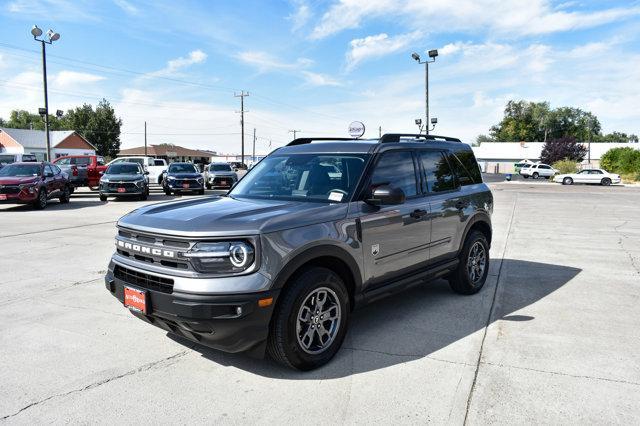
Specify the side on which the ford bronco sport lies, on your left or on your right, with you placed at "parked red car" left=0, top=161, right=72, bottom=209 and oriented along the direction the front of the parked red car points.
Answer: on your left

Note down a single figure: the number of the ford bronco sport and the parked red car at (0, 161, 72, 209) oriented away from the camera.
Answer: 0

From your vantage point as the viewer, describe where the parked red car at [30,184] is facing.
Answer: facing the viewer and to the left of the viewer

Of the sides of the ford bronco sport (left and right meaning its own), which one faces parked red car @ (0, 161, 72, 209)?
right

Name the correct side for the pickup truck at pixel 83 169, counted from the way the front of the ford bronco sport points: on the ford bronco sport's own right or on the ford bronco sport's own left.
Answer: on the ford bronco sport's own right

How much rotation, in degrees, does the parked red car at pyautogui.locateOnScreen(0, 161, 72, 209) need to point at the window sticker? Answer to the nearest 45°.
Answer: approximately 45° to its left

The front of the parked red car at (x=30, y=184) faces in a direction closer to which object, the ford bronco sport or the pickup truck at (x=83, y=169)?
the ford bronco sport

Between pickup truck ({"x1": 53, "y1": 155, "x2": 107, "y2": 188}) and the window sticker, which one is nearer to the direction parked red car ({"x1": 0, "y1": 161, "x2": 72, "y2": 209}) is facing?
the window sticker
